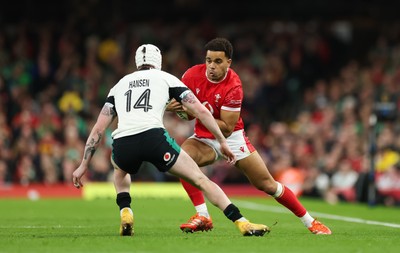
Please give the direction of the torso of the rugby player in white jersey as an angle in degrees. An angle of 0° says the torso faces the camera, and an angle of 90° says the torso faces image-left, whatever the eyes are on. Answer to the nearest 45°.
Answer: approximately 180°

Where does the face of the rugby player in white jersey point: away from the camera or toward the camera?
away from the camera
